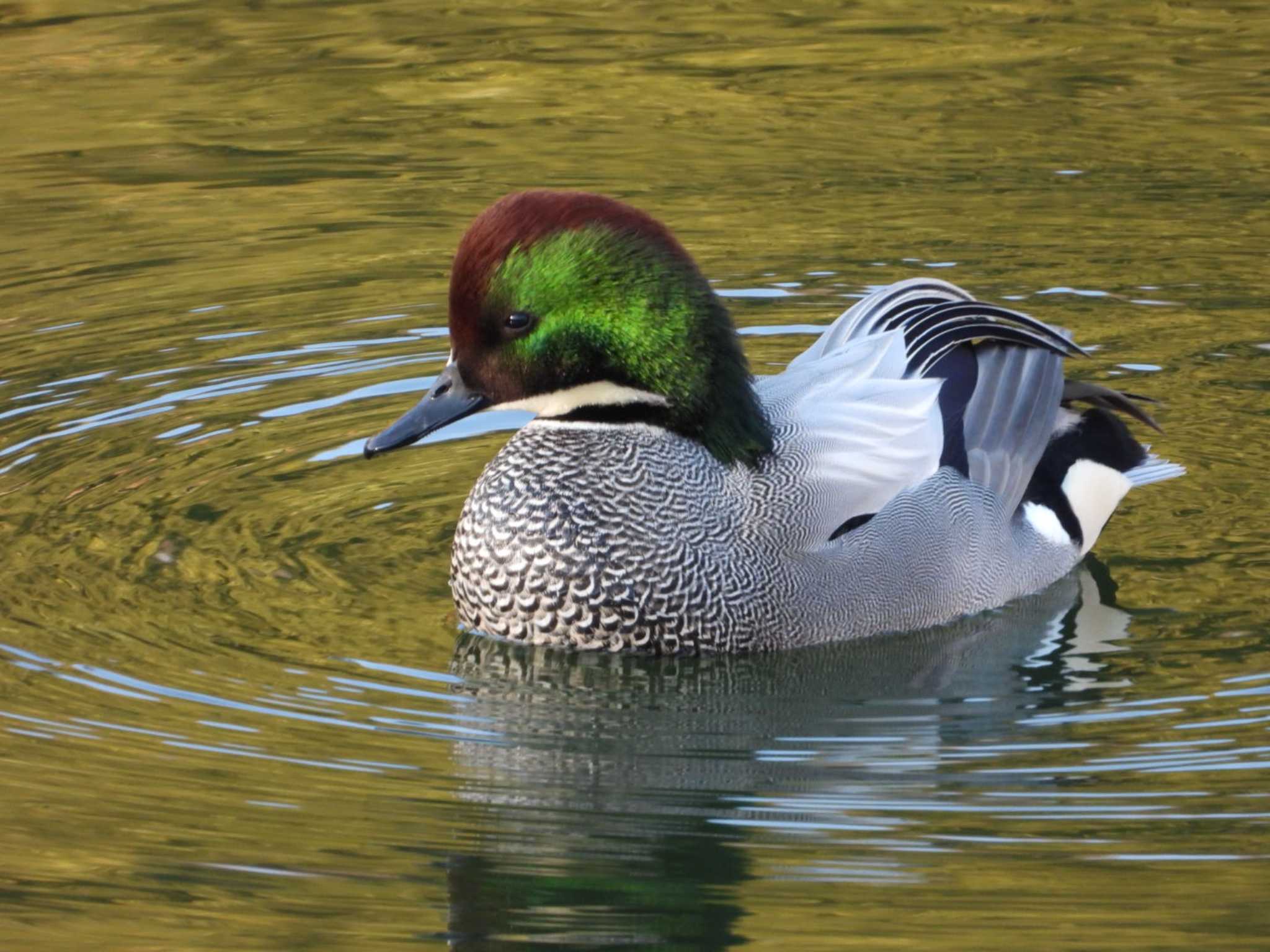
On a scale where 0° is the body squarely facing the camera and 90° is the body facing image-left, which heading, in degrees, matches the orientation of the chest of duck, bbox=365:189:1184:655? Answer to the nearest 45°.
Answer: approximately 45°
